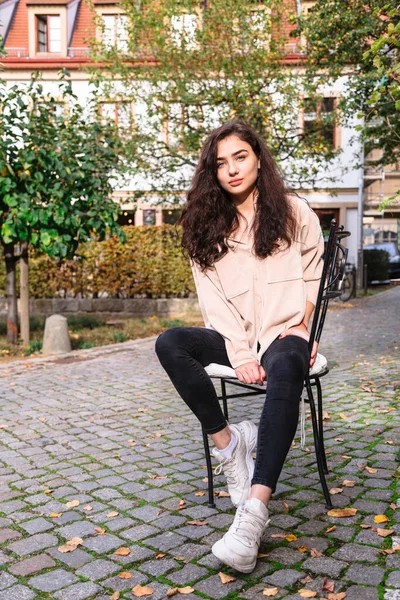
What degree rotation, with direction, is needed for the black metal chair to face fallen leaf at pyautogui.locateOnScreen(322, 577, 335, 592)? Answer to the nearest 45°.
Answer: approximately 90° to its left

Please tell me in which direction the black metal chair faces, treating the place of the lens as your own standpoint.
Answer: facing to the left of the viewer

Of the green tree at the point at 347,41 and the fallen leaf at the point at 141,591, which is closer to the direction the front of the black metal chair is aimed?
the fallen leaf

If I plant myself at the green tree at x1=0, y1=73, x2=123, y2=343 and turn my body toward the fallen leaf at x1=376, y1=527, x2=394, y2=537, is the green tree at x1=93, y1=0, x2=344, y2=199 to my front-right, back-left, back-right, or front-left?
back-left

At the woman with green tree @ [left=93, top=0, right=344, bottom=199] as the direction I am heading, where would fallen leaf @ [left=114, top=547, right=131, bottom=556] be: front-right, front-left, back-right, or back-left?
back-left

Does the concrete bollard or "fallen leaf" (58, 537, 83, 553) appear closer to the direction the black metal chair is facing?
the fallen leaf
